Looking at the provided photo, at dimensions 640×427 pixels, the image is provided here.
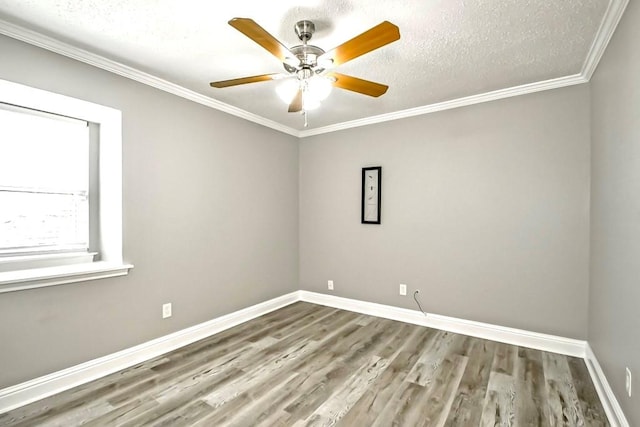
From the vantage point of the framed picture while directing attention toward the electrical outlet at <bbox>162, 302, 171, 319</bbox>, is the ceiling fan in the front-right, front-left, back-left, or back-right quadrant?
front-left

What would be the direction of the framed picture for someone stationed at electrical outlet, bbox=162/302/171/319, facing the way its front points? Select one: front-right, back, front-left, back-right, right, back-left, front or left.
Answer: front-left

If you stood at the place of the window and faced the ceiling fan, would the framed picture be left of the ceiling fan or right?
left
